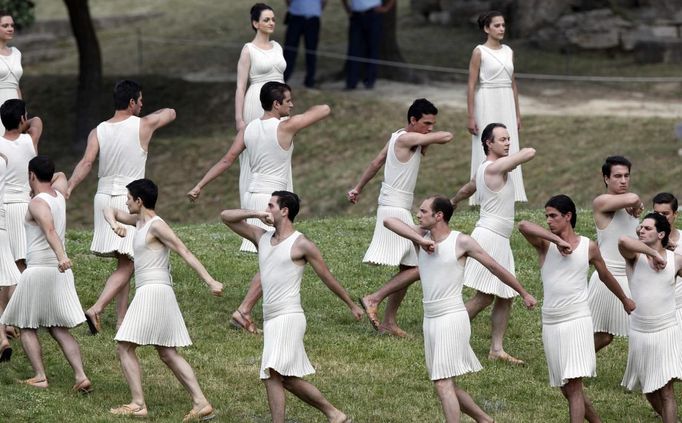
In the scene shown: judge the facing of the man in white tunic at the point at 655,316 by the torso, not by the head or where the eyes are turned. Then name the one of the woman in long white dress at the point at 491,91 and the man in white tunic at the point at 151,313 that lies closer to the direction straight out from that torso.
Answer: the man in white tunic

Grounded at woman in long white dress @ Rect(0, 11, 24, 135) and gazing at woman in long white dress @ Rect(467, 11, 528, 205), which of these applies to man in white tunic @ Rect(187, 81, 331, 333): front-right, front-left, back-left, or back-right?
front-right

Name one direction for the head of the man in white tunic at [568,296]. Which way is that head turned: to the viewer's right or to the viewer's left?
to the viewer's left

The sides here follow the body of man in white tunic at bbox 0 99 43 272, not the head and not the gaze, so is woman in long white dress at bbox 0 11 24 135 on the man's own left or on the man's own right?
on the man's own left

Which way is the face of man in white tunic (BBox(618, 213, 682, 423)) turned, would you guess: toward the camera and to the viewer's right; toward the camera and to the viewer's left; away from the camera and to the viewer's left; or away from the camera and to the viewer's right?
toward the camera and to the viewer's left

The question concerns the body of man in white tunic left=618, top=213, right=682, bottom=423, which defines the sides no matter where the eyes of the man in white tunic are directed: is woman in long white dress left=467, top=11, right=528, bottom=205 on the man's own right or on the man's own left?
on the man's own right

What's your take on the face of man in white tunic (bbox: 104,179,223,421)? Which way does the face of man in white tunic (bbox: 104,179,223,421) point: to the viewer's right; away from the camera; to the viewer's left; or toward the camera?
to the viewer's left

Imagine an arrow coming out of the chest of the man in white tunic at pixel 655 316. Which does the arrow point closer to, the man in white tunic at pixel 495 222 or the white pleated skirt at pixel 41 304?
the white pleated skirt
